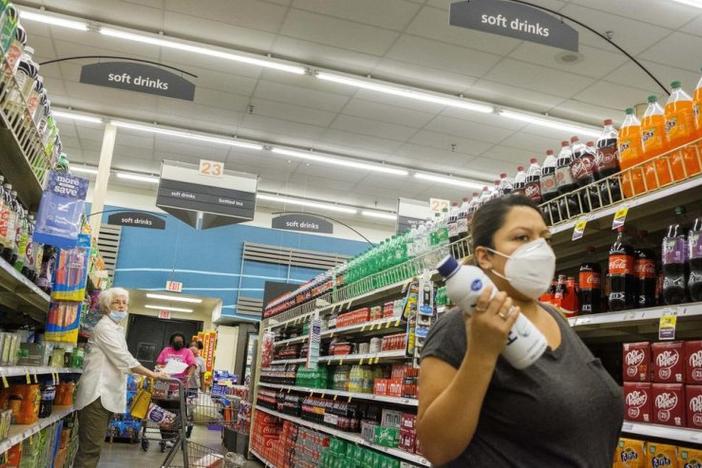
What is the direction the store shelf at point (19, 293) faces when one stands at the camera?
facing the viewer and to the right of the viewer

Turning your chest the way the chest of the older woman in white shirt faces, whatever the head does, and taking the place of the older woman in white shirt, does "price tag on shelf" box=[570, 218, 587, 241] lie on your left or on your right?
on your right

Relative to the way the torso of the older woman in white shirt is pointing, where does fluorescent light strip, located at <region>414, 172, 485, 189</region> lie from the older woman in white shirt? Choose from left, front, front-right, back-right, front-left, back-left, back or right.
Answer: front-left

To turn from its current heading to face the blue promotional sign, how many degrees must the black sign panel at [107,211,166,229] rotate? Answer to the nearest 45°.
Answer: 0° — it already faces it

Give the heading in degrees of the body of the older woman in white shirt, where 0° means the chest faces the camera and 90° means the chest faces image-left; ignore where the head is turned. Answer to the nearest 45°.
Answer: approximately 270°

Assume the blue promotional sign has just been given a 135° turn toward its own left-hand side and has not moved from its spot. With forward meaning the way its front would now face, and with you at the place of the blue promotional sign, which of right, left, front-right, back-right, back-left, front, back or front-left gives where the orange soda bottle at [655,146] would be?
right

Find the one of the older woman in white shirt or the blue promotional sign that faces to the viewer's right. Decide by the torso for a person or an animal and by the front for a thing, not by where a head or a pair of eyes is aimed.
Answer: the older woman in white shirt

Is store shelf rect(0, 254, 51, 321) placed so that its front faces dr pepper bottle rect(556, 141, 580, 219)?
yes

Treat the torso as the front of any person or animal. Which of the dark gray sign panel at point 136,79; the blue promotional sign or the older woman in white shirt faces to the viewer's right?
the older woman in white shirt

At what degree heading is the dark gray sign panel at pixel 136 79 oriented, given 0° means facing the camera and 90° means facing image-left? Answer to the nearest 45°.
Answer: approximately 0°

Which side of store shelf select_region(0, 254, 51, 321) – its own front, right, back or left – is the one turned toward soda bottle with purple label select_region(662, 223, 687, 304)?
front

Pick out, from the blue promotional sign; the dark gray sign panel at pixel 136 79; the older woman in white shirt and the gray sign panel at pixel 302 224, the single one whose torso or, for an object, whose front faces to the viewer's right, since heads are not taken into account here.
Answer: the older woman in white shirt
